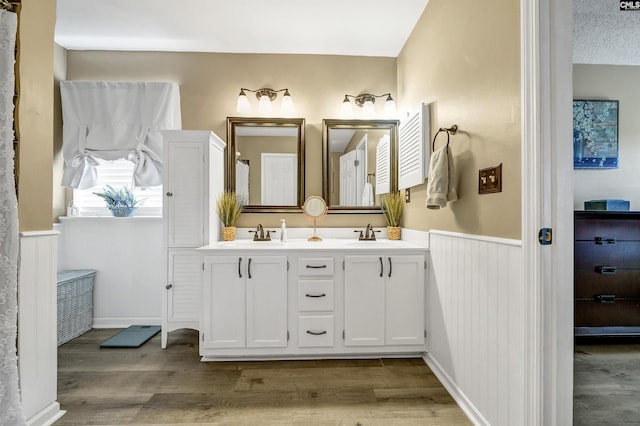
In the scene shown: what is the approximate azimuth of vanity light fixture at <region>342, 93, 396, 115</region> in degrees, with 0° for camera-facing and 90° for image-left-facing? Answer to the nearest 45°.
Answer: approximately 0°

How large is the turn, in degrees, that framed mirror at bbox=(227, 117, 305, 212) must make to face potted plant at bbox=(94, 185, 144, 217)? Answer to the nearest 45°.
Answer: approximately 90° to its right

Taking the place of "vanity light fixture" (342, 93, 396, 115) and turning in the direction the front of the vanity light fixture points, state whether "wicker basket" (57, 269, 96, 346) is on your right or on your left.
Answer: on your right

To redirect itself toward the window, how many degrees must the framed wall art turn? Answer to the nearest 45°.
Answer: approximately 45° to its right

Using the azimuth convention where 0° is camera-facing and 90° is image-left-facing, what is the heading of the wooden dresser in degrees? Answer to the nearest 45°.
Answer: approximately 0°

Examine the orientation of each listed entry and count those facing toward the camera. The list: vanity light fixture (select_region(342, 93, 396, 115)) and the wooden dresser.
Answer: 2
